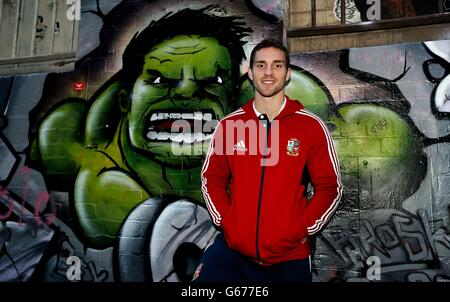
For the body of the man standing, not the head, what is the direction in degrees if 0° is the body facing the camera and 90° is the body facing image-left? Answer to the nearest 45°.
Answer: approximately 0°
